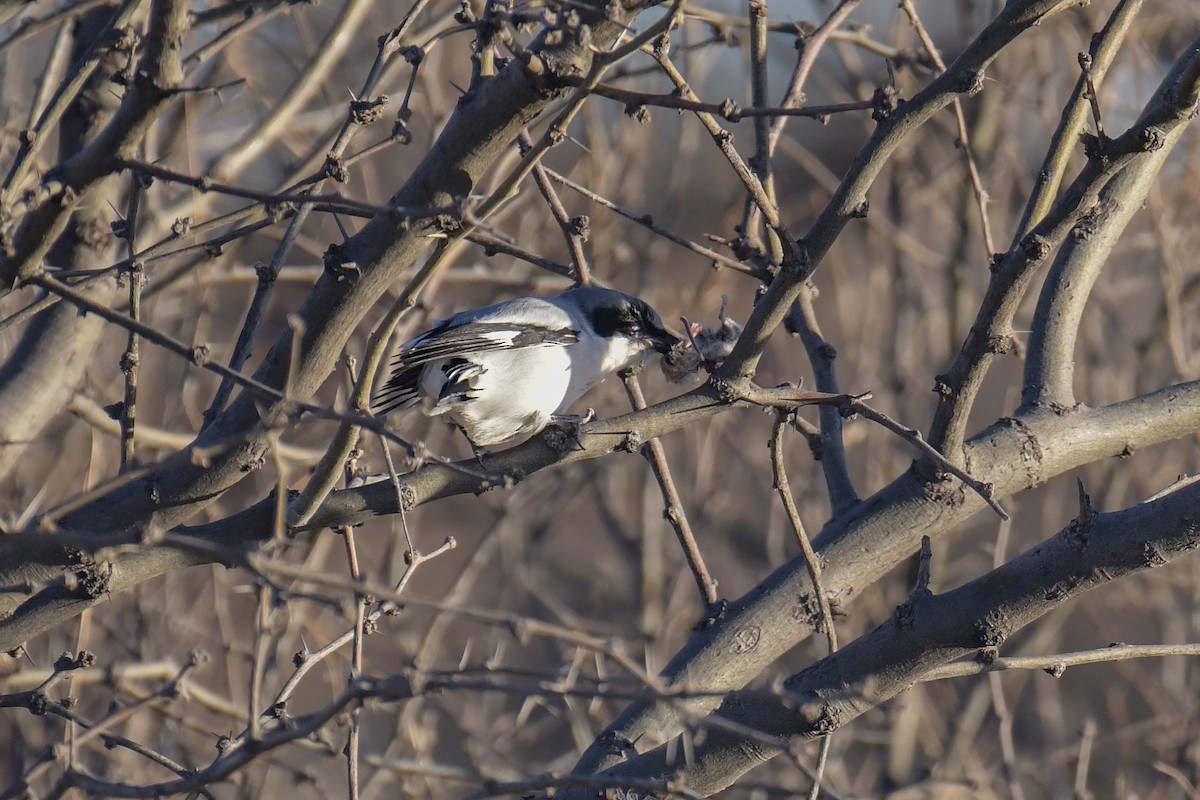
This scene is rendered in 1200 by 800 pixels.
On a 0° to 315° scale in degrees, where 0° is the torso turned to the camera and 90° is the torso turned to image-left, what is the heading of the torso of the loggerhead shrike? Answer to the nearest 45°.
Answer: approximately 270°
